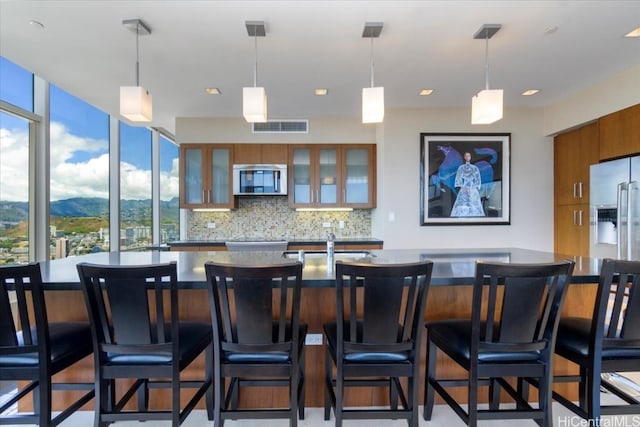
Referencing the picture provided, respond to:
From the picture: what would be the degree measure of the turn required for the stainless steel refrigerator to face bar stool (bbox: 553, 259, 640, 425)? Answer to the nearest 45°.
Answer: approximately 45° to its left

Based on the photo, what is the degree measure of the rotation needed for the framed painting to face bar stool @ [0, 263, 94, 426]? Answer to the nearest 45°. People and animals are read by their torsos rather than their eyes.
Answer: approximately 45° to its right

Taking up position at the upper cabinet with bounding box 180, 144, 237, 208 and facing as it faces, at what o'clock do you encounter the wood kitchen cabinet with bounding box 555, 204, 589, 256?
The wood kitchen cabinet is roughly at 10 o'clock from the upper cabinet.

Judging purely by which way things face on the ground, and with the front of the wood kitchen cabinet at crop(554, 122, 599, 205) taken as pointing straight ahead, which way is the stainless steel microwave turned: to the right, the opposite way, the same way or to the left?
to the left

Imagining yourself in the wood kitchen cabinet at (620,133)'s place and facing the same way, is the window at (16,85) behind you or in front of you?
in front

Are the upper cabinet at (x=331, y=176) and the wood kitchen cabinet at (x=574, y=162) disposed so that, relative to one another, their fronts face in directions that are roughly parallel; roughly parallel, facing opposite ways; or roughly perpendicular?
roughly perpendicular

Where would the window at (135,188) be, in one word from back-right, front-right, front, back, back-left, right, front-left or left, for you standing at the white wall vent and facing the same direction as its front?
right

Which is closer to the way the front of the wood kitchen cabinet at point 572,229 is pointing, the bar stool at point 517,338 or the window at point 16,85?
the window

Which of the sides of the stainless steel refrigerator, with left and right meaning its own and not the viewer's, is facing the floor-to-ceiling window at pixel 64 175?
front

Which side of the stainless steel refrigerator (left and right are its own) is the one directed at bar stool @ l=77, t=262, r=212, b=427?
front

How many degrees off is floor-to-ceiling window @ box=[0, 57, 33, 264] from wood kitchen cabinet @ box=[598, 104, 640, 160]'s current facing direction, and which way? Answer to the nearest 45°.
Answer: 0° — it already faces it

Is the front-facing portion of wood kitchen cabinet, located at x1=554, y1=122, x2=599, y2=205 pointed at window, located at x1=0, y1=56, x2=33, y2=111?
yes
